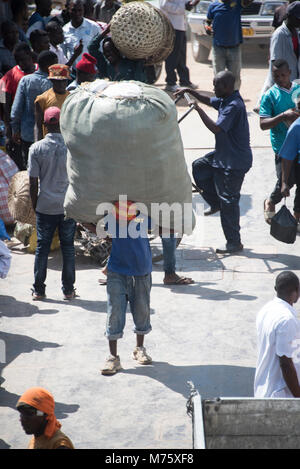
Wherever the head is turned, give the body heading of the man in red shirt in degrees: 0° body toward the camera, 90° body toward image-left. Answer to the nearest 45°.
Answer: approximately 315°

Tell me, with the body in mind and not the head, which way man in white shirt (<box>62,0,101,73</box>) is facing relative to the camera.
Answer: toward the camera

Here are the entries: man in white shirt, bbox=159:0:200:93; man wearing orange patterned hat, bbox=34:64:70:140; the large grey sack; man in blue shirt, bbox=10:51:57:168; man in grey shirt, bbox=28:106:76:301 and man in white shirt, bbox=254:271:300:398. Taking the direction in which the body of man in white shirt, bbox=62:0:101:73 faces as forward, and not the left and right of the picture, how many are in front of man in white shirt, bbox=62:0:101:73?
5

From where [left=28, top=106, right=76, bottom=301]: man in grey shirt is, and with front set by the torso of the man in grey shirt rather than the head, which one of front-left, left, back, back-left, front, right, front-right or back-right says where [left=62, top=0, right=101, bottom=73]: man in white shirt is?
front

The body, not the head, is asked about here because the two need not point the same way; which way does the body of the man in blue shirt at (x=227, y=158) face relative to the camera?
to the viewer's left

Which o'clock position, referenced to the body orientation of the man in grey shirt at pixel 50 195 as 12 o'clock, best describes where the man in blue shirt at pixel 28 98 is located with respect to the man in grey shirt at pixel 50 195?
the man in blue shirt at pixel 28 98 is roughly at 12 o'clock from the man in grey shirt at pixel 50 195.

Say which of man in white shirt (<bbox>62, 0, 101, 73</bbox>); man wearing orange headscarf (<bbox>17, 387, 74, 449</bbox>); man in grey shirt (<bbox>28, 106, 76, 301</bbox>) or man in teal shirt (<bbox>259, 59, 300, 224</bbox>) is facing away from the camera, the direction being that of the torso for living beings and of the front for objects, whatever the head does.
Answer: man in grey shirt (<bbox>28, 106, 76, 301</bbox>)
